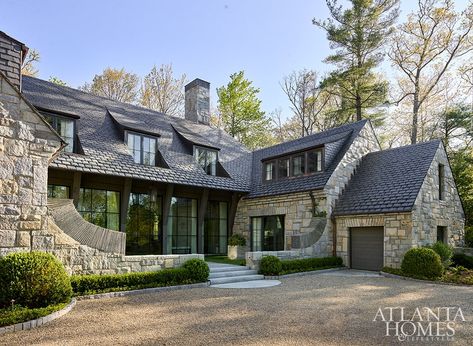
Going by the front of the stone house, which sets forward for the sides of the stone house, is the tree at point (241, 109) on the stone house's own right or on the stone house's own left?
on the stone house's own left

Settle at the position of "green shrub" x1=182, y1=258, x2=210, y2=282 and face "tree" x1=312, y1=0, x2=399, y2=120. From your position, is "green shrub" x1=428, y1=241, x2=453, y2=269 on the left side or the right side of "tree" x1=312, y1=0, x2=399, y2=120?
right

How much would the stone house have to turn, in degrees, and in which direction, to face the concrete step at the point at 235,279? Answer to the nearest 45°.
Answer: approximately 45° to its right

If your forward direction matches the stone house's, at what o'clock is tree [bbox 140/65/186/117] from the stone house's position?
The tree is roughly at 7 o'clock from the stone house.

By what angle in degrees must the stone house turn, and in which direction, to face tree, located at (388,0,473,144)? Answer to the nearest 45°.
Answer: approximately 90° to its left

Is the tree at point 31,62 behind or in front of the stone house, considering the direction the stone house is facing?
behind

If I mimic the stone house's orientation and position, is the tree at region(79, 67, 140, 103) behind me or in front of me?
behind

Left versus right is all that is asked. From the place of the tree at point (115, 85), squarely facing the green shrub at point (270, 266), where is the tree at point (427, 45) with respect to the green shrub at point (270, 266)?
left

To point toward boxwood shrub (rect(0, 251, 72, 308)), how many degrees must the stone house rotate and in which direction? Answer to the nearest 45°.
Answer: approximately 45° to its right

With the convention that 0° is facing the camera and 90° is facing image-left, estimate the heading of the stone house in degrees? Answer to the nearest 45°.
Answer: approximately 315°

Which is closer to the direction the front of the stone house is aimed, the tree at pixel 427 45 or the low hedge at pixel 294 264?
the low hedge
